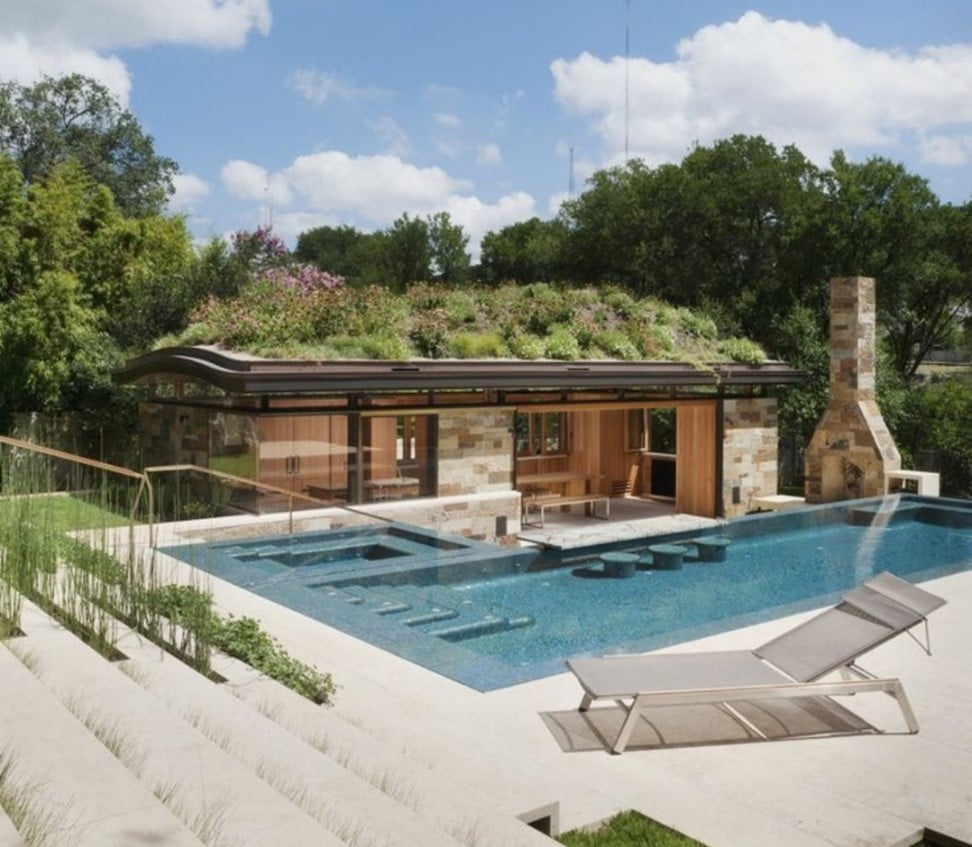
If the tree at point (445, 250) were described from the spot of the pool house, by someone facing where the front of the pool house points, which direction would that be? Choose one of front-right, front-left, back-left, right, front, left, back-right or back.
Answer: back

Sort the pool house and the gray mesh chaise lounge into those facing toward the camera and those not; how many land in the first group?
1

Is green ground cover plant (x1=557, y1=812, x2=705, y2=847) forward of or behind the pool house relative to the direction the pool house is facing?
forward

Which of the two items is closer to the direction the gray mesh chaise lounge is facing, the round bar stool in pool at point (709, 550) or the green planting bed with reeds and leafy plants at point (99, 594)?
the green planting bed with reeds and leafy plants

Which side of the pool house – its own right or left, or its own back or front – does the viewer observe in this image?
front

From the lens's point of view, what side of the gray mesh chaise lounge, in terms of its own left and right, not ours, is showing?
left

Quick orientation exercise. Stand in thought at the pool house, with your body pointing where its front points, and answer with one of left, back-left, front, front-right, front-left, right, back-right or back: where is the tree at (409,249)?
back

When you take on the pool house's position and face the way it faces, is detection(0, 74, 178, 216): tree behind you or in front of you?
behind

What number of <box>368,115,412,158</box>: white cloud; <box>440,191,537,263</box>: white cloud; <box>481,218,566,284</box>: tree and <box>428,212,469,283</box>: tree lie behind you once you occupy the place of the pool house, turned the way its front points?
4

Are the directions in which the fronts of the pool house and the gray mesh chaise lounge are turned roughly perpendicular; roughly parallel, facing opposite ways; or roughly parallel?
roughly perpendicular

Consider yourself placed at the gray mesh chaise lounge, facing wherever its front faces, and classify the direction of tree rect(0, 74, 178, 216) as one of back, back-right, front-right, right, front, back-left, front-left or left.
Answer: front-right

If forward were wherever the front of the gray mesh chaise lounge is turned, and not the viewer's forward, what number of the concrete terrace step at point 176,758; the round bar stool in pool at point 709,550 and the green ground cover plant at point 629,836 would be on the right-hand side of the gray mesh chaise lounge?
1
